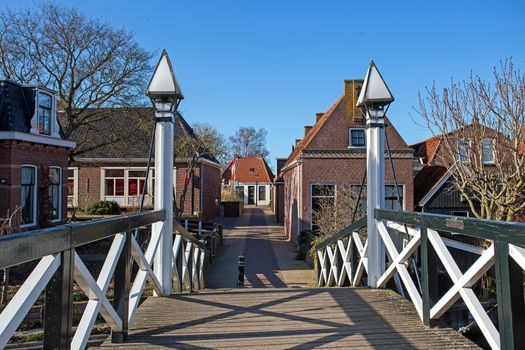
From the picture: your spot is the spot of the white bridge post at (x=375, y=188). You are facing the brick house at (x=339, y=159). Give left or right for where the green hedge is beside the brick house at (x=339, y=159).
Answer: left

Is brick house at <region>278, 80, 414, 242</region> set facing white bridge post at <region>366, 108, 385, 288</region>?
yes

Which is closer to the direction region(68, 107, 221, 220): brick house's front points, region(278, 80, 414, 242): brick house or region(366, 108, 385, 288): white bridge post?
the white bridge post

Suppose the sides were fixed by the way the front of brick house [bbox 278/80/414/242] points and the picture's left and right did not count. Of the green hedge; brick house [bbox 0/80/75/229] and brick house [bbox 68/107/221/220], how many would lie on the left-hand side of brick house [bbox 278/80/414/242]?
0

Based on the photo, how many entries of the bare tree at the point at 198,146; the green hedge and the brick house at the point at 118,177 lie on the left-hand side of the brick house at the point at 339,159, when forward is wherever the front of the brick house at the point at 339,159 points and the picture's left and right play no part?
0

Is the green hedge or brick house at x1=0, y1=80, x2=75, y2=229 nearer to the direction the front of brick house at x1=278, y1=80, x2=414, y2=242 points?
the brick house

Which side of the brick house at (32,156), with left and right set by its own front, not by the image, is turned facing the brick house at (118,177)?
left

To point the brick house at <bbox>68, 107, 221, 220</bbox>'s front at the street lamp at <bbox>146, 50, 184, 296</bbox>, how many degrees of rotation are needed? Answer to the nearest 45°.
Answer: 0° — it already faces it

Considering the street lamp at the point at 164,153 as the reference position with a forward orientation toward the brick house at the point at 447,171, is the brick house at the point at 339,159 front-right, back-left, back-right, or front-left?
front-left

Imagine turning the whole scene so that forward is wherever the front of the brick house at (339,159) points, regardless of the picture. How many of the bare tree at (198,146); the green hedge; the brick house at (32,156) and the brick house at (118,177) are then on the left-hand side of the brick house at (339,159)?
0

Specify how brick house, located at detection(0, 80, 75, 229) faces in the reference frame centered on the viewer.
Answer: facing the viewer and to the right of the viewer

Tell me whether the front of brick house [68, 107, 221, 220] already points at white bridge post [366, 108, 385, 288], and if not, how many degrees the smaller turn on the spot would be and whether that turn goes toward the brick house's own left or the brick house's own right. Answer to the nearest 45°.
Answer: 0° — it already faces it

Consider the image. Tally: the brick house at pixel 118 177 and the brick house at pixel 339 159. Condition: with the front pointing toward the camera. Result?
2

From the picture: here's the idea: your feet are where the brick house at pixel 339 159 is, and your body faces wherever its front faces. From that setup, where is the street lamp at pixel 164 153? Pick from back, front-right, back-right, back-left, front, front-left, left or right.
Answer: front

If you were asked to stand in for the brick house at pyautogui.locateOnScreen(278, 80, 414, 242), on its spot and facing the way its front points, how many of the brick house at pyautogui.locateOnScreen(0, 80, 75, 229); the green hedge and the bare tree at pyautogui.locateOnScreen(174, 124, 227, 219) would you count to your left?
0

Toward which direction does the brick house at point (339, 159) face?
toward the camera
